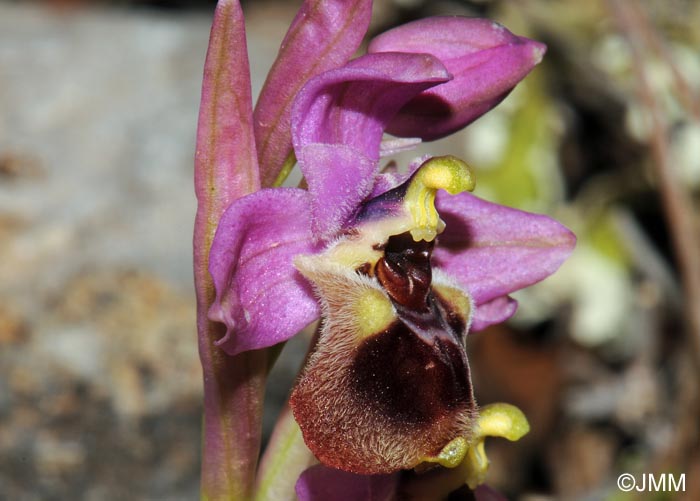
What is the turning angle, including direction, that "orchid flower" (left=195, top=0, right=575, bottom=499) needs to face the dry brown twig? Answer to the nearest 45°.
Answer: approximately 90° to its left

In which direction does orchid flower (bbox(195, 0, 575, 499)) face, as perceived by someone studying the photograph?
facing the viewer and to the right of the viewer
